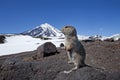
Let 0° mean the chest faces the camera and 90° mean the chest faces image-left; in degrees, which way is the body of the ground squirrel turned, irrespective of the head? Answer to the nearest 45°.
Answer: approximately 90°

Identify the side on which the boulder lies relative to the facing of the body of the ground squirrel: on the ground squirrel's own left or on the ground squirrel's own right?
on the ground squirrel's own right
